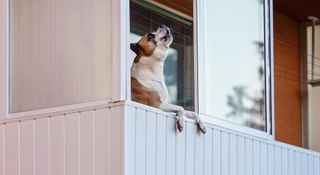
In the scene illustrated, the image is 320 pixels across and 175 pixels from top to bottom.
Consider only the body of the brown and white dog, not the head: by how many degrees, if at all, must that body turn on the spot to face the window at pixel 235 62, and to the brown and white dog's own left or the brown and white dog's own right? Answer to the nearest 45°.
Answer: approximately 45° to the brown and white dog's own left

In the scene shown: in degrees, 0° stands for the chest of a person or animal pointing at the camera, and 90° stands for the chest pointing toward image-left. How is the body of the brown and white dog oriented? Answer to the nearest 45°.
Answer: approximately 270°

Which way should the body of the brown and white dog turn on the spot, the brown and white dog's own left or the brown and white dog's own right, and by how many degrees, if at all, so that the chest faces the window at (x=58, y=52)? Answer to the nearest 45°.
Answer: approximately 180°
